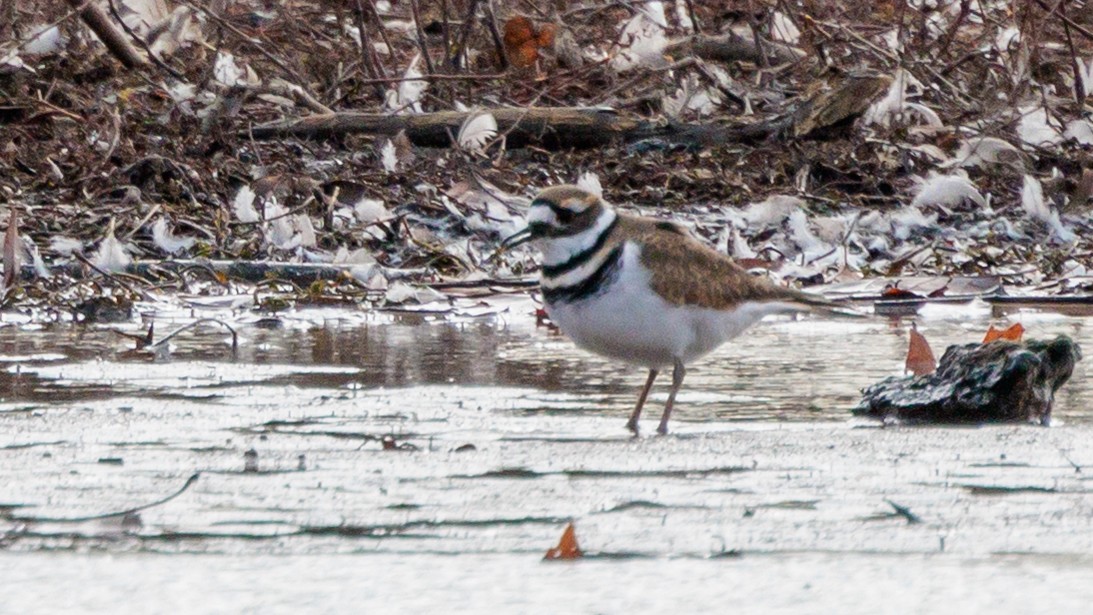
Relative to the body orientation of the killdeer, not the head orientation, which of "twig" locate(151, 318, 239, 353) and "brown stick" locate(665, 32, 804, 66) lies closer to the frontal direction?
the twig

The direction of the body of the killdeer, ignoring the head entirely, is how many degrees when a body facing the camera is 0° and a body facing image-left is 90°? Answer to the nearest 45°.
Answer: approximately 90°

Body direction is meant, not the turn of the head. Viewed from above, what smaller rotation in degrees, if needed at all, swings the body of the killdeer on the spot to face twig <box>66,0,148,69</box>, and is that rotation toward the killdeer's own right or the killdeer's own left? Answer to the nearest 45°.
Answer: approximately 45° to the killdeer's own right

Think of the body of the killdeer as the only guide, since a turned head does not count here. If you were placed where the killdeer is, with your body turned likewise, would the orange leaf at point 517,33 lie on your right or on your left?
on your right

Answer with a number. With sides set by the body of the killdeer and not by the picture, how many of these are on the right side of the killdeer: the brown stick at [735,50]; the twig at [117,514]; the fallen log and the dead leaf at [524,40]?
3

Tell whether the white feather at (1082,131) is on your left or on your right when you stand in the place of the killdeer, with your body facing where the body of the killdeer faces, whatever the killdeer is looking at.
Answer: on your right

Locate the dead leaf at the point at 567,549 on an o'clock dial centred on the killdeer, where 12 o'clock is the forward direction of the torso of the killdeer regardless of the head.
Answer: The dead leaf is roughly at 9 o'clock from the killdeer.

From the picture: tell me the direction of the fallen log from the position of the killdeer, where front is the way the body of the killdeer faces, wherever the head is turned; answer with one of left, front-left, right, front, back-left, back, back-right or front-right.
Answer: right

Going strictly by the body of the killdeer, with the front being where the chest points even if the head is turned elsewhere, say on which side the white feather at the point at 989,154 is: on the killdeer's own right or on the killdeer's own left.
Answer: on the killdeer's own right

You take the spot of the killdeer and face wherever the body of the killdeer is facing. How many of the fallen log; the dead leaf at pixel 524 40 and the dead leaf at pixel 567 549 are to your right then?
2

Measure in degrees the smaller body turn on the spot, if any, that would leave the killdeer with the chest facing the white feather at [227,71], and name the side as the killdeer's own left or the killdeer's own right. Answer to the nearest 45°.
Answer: approximately 45° to the killdeer's own right
